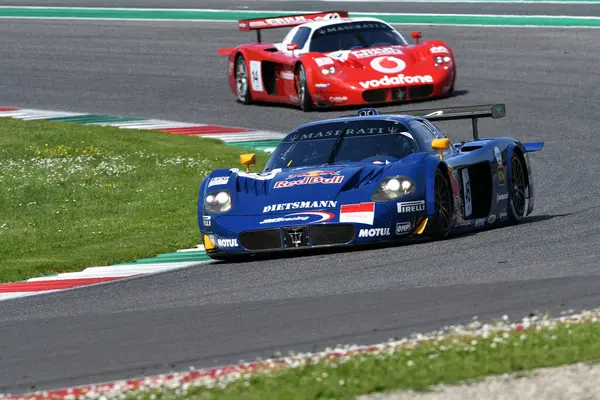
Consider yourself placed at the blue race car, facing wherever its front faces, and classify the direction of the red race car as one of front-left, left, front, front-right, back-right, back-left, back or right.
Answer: back-right

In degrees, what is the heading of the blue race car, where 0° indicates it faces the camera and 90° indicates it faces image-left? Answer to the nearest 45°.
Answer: approximately 45°
